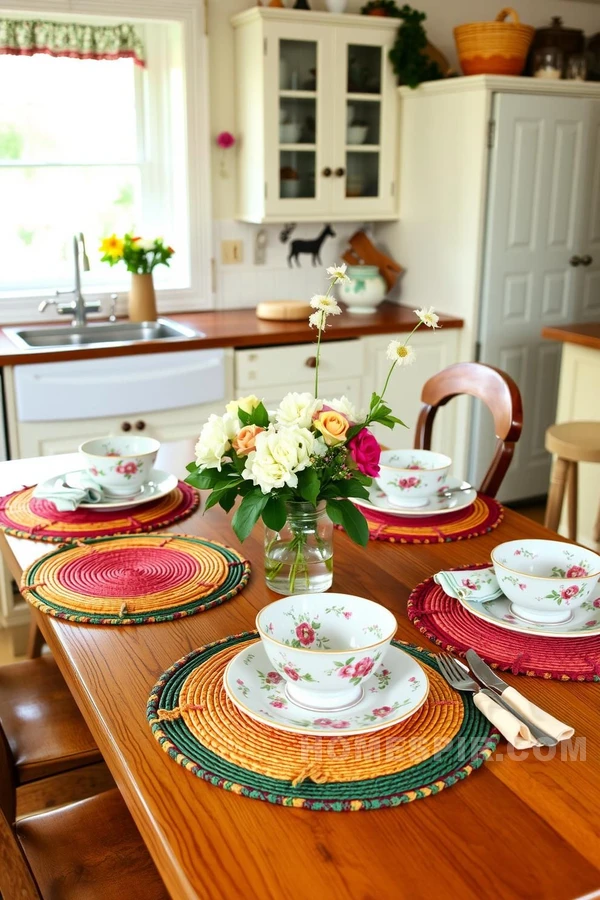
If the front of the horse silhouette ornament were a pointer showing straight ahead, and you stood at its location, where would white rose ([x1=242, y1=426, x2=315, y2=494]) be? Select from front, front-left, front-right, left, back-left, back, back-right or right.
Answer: right

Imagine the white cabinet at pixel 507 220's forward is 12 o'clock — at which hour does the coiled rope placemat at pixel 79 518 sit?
The coiled rope placemat is roughly at 2 o'clock from the white cabinet.

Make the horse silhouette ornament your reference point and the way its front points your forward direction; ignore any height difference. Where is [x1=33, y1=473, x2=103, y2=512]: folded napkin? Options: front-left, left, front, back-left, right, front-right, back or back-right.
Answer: right

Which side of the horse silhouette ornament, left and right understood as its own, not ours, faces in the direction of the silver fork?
right

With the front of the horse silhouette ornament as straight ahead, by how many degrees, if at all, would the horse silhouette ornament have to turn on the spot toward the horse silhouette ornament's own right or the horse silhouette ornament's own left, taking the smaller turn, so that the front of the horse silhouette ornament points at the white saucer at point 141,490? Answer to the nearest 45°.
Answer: approximately 90° to the horse silhouette ornament's own right

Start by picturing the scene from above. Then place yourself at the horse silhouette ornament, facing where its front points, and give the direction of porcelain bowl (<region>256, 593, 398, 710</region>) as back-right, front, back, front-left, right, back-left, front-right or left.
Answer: right

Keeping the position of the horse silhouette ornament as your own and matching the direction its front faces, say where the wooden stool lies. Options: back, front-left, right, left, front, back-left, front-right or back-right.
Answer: front-right

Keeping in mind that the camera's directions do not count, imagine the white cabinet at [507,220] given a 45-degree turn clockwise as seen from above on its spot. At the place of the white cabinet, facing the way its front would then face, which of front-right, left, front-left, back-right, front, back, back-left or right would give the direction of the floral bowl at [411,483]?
front

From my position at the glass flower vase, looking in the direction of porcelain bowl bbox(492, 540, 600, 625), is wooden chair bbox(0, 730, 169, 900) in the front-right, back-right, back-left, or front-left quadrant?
back-right

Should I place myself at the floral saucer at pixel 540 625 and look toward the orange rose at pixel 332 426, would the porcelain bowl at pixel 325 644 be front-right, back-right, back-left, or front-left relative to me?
front-left

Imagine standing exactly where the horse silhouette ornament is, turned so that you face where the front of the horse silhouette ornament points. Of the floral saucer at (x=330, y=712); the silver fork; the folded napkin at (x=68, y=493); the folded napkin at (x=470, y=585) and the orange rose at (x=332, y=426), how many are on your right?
5

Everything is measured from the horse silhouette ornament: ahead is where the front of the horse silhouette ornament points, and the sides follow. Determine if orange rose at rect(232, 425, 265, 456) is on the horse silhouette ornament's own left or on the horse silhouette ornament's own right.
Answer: on the horse silhouette ornament's own right

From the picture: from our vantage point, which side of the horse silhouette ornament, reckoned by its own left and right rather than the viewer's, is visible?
right

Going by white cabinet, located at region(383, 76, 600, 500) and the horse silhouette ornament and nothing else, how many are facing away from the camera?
0

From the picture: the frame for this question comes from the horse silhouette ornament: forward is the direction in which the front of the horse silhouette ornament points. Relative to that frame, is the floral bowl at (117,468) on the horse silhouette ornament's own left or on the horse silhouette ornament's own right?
on the horse silhouette ornament's own right

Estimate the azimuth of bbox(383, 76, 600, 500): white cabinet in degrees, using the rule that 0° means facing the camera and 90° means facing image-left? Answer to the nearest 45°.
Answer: approximately 315°

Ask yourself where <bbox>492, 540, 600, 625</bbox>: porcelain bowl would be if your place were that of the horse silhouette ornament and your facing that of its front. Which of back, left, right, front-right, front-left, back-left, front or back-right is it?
right

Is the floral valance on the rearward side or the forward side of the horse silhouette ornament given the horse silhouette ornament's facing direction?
on the rearward side
